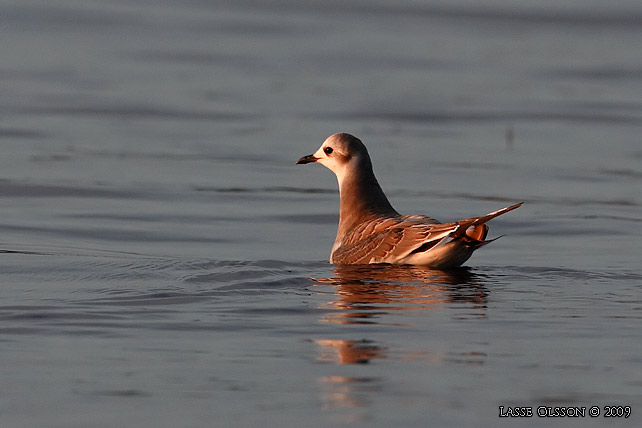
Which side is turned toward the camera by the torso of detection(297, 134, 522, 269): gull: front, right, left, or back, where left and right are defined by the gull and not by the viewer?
left
